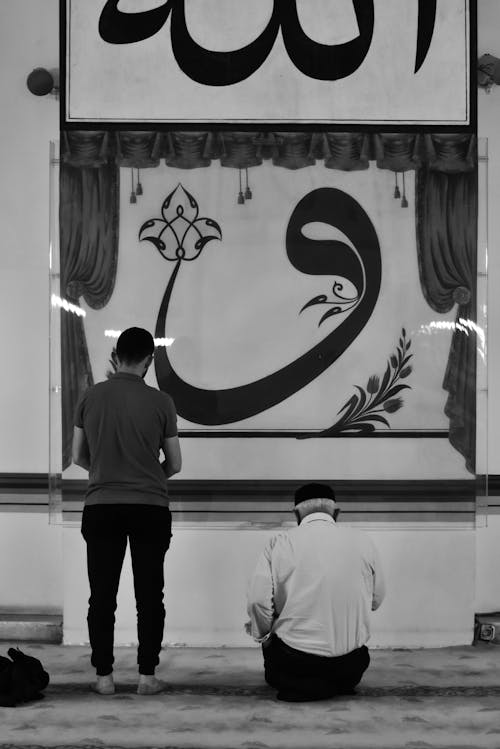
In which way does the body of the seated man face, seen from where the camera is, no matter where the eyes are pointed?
away from the camera

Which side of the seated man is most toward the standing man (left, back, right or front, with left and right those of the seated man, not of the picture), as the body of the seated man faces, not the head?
left

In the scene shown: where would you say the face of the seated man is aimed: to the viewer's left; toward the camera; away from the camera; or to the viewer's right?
away from the camera

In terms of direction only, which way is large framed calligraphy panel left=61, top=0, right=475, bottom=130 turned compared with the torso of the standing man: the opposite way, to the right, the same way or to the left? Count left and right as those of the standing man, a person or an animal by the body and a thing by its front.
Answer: the opposite way

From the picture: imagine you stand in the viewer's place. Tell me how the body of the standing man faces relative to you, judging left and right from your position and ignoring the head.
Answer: facing away from the viewer

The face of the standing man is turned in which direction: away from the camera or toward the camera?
away from the camera

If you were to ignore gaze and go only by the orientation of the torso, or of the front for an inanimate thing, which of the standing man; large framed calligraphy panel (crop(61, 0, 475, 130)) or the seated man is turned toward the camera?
the large framed calligraphy panel

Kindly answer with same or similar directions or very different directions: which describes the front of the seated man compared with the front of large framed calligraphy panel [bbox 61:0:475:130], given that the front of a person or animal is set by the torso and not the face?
very different directions

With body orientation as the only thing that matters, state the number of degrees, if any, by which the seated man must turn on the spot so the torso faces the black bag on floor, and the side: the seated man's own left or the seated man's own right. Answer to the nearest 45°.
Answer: approximately 90° to the seated man's own left

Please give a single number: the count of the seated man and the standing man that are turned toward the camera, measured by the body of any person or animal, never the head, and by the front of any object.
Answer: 0

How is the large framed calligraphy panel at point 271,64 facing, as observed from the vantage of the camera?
facing the viewer

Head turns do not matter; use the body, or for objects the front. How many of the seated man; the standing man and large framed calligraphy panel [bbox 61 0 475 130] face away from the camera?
2
